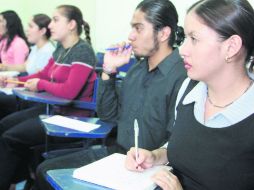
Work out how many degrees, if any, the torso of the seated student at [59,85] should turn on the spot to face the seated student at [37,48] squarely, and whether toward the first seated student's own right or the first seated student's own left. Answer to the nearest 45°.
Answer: approximately 90° to the first seated student's own right

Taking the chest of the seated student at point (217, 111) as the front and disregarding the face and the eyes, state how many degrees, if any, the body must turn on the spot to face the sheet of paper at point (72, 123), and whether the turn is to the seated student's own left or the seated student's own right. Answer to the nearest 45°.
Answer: approximately 90° to the seated student's own right

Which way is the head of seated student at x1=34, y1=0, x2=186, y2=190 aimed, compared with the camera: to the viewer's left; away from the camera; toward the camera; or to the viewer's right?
to the viewer's left

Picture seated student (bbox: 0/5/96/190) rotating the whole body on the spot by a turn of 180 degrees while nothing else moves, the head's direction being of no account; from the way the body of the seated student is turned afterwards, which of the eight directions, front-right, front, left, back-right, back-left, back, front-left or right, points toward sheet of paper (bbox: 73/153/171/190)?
right

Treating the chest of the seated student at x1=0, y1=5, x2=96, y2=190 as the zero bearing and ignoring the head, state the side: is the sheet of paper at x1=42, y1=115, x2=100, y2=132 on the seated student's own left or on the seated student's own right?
on the seated student's own left

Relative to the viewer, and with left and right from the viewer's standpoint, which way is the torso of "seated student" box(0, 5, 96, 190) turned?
facing to the left of the viewer

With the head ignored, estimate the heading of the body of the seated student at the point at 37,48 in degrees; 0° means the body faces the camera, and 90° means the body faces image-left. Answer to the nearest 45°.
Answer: approximately 90°

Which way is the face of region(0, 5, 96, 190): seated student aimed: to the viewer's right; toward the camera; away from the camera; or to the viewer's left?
to the viewer's left
